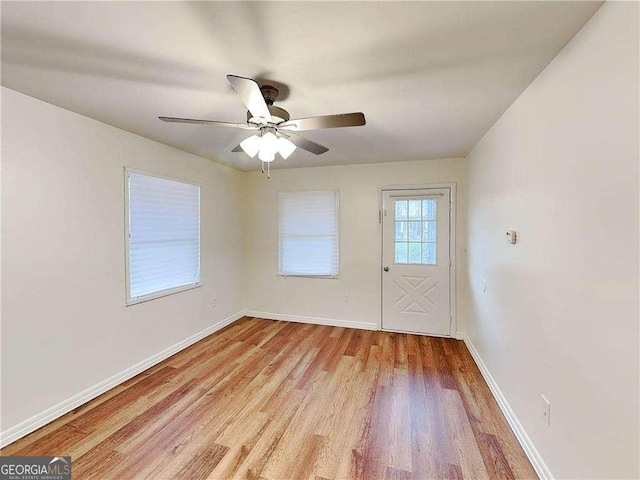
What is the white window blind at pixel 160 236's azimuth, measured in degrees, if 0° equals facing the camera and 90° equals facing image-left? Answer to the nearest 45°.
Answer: approximately 315°

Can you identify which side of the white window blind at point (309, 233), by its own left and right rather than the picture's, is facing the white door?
left

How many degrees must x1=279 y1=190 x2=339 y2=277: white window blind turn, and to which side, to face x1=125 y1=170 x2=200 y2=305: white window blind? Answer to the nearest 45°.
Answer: approximately 45° to its right

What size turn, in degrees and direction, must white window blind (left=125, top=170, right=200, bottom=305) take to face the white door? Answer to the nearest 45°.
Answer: approximately 45° to its left

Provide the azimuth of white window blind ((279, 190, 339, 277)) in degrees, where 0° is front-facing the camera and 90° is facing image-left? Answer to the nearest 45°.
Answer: approximately 0°

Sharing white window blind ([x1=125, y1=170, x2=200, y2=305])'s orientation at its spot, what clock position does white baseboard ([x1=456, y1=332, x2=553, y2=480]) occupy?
The white baseboard is roughly at 12 o'clock from the white window blind.

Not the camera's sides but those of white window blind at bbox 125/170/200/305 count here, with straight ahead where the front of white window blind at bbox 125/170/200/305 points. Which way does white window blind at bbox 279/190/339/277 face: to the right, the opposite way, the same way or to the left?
to the right

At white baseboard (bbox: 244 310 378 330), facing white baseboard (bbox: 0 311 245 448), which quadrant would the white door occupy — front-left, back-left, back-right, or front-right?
back-left

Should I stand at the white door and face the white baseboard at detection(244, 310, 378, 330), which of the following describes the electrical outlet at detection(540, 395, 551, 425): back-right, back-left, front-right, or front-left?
back-left
